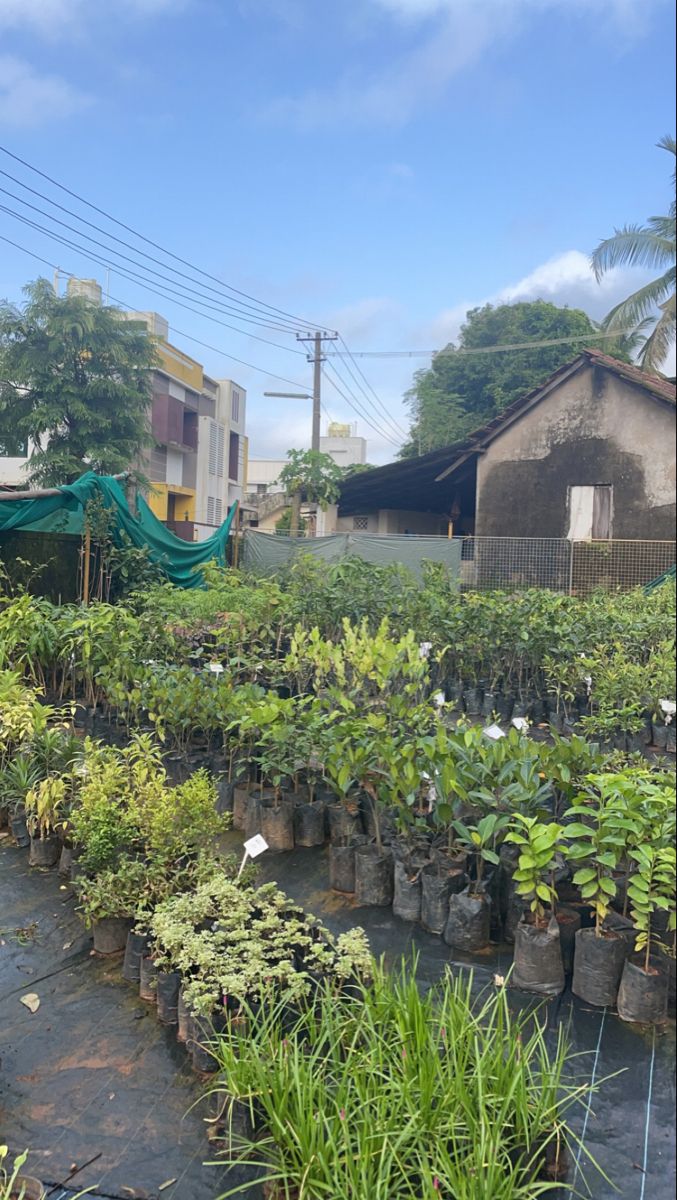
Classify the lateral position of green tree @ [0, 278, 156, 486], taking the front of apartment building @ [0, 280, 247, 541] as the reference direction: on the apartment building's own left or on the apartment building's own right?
on the apartment building's own right

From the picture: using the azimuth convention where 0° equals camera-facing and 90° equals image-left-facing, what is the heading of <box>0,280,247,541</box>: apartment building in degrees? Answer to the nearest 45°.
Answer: approximately 315°

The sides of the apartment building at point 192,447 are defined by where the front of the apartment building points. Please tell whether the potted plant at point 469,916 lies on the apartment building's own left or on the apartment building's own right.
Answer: on the apartment building's own right

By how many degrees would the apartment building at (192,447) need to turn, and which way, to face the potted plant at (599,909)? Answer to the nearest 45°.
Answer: approximately 45° to its right
